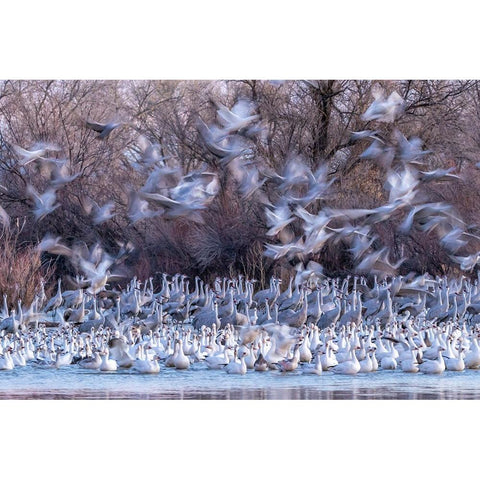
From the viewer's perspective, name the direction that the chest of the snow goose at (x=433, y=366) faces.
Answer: to the viewer's right
